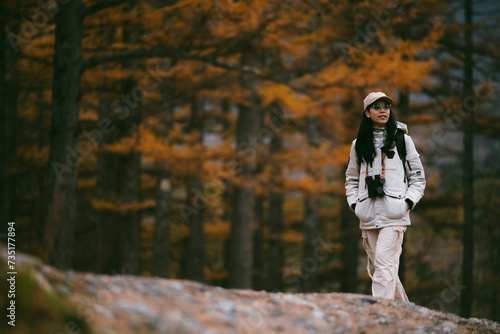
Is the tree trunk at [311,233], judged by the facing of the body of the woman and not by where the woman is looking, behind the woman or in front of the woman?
behind

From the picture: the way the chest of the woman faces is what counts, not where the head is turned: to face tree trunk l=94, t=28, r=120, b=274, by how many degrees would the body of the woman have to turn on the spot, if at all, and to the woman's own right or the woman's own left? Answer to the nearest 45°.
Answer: approximately 135° to the woman's own right

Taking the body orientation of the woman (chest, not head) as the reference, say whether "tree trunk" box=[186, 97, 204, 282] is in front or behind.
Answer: behind

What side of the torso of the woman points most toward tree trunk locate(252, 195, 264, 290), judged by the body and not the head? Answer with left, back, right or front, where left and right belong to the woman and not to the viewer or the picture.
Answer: back

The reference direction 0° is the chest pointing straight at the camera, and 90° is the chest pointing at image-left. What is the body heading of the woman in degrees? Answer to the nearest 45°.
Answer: approximately 0°

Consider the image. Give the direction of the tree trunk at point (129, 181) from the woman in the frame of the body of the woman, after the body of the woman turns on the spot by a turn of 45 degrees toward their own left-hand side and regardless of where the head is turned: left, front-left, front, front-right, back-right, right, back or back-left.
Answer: back

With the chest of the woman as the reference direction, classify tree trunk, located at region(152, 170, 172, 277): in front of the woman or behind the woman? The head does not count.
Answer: behind
